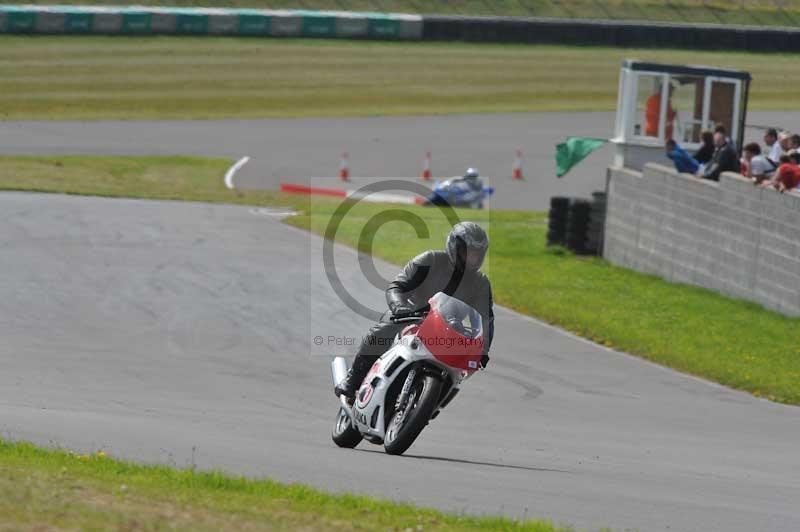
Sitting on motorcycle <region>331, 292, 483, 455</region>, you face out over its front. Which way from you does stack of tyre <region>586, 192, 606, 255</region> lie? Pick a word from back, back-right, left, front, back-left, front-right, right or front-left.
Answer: back-left

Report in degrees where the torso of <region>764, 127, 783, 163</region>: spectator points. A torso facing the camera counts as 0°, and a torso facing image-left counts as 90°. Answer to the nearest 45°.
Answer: approximately 90°

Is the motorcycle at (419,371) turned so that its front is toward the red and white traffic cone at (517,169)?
no

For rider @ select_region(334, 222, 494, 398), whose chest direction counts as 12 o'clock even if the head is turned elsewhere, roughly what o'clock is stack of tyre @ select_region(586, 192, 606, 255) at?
The stack of tyre is roughly at 8 o'clock from the rider.

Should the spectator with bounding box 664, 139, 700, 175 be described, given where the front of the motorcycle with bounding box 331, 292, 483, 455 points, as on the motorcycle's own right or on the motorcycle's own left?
on the motorcycle's own left

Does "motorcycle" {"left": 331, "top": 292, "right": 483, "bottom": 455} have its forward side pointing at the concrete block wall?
no

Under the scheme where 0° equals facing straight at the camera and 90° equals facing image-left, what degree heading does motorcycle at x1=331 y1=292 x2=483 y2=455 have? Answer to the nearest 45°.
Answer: approximately 315°

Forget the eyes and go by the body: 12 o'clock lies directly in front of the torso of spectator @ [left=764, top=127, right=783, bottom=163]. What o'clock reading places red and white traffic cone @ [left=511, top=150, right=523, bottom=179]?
The red and white traffic cone is roughly at 2 o'clock from the spectator.

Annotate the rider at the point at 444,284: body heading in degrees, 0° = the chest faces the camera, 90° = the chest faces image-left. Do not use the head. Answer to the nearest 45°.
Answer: approximately 315°

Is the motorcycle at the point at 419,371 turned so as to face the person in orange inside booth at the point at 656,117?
no

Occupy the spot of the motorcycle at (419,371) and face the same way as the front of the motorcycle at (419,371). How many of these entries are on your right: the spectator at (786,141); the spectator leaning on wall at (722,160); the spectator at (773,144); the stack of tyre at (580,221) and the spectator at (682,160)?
0

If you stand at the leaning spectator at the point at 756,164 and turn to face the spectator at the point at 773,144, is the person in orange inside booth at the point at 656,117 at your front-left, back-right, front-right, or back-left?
front-left
